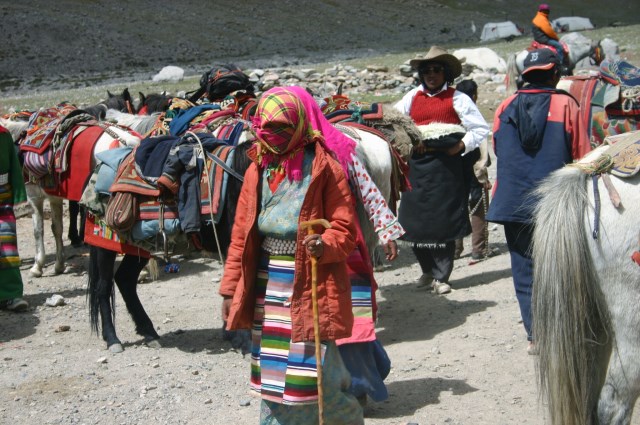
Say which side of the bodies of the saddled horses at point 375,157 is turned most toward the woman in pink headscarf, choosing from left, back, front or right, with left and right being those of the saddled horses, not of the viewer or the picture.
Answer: left

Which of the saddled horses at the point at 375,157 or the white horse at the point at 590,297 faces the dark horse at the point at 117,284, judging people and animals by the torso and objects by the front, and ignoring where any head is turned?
the saddled horses at the point at 375,157

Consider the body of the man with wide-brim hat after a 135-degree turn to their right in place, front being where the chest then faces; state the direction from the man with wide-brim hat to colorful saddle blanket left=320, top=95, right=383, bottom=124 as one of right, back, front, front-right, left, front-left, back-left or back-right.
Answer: left

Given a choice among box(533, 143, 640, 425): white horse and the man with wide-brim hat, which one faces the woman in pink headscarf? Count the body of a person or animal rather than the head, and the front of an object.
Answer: the man with wide-brim hat

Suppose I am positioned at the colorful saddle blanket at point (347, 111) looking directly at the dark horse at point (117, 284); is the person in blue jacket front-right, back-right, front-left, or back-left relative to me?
back-left

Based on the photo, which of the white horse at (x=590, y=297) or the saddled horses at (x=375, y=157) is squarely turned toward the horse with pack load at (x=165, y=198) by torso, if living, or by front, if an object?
the saddled horses at (x=375, y=157)

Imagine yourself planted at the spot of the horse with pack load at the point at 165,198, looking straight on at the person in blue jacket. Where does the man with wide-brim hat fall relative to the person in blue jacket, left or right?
left

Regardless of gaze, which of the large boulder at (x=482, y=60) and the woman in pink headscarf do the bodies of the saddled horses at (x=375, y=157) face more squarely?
the woman in pink headscarf

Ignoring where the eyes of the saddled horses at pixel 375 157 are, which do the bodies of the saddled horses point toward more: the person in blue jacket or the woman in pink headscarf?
the woman in pink headscarf

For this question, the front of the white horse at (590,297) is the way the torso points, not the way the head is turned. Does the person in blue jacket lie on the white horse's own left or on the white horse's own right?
on the white horse's own left

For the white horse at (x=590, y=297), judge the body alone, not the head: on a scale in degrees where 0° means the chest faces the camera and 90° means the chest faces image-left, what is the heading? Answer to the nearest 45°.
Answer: approximately 225°

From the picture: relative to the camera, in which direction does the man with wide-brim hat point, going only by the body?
toward the camera

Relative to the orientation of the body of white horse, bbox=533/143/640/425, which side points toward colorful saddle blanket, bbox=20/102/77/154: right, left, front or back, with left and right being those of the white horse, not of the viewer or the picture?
left

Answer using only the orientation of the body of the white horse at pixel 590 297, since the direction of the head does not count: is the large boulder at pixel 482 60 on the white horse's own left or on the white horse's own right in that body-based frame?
on the white horse's own left

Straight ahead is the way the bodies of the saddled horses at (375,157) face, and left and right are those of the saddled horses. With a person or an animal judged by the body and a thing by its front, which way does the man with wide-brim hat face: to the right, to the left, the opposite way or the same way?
to the left

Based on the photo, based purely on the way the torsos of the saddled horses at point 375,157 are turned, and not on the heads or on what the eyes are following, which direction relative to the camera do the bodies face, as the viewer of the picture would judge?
to the viewer's left

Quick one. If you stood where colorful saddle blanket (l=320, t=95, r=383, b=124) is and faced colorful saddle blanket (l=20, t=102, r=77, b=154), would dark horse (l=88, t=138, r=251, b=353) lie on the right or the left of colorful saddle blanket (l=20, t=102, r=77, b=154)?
left

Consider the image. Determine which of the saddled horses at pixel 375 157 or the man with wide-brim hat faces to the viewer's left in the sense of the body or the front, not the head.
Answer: the saddled horses
